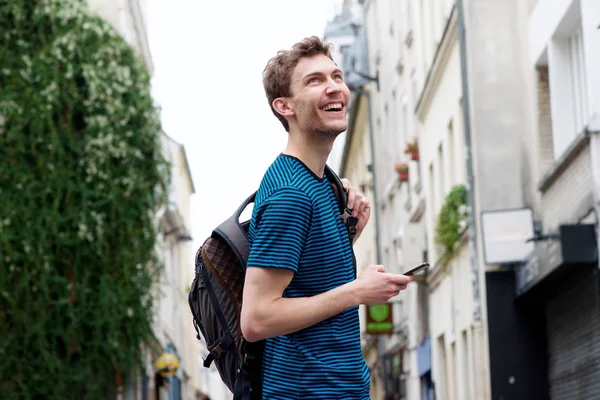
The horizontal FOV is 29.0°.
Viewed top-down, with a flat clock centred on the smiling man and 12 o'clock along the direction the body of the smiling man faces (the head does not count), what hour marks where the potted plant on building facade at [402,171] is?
The potted plant on building facade is roughly at 9 o'clock from the smiling man.

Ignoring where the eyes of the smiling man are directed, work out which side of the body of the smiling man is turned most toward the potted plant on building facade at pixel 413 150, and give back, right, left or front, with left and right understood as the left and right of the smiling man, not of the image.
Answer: left

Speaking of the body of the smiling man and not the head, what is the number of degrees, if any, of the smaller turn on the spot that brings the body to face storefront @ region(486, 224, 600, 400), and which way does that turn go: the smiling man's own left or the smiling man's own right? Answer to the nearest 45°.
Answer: approximately 90° to the smiling man's own left

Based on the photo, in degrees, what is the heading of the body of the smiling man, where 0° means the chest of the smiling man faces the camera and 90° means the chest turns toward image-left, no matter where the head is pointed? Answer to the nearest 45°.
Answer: approximately 270°

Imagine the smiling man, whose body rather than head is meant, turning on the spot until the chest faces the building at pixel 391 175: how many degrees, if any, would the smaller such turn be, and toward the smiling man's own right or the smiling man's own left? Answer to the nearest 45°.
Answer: approximately 90° to the smiling man's own left

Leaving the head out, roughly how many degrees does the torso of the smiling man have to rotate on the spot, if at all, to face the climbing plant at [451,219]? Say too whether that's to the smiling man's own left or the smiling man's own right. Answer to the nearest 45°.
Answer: approximately 90° to the smiling man's own left

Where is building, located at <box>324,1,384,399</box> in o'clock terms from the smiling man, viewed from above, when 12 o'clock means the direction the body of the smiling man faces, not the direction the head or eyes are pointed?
The building is roughly at 9 o'clock from the smiling man.
